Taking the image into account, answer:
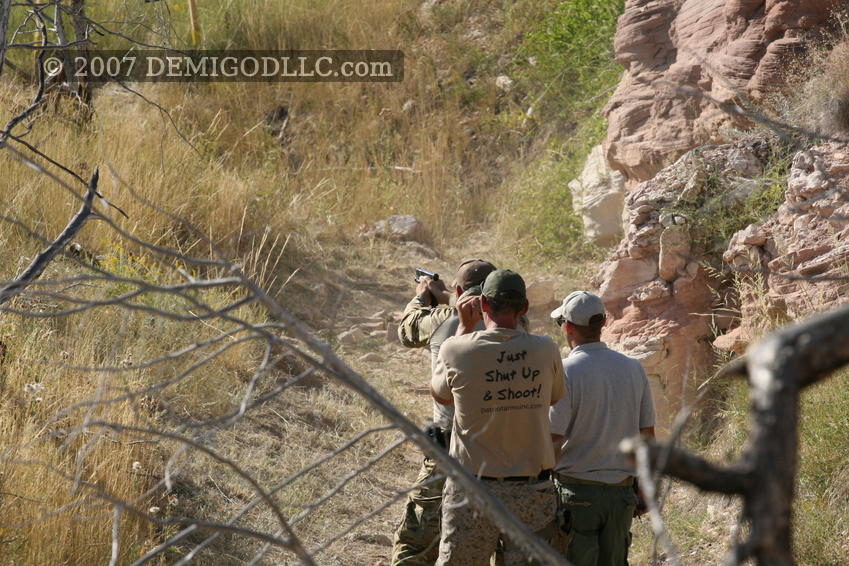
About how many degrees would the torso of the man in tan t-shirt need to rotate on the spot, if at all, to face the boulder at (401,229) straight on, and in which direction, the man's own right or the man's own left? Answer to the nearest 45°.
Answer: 0° — they already face it

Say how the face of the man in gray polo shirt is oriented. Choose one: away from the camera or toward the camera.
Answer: away from the camera

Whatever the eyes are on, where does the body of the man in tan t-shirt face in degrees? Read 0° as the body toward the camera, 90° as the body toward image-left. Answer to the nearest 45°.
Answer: approximately 180°

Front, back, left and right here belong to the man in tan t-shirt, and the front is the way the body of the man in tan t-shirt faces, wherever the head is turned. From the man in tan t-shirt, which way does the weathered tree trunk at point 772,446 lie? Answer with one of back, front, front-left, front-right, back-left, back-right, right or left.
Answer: back

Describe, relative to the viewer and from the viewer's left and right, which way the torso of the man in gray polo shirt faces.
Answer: facing away from the viewer and to the left of the viewer

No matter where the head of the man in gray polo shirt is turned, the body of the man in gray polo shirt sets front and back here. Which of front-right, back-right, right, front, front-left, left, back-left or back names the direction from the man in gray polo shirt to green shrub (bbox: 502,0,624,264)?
front-right

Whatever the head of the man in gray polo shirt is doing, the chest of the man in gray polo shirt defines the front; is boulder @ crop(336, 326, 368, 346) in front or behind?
in front

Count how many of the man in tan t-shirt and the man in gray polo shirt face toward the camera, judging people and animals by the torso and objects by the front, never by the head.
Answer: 0

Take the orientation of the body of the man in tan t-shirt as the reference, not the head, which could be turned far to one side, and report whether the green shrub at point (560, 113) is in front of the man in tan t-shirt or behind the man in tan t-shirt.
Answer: in front
